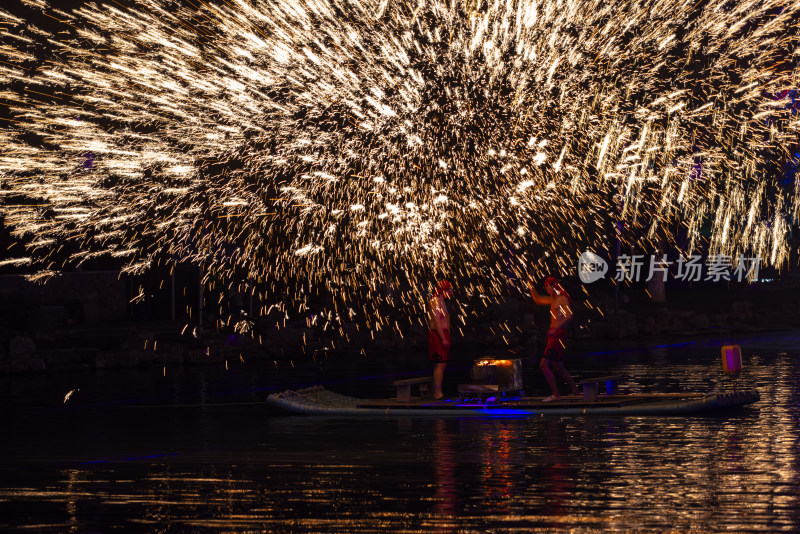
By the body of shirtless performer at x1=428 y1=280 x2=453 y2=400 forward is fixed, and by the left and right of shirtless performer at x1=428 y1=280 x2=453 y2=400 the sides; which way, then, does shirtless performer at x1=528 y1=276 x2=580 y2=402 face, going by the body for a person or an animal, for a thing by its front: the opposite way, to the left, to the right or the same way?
the opposite way

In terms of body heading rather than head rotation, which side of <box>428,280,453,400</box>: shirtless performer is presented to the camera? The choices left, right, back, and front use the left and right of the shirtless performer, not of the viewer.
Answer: right

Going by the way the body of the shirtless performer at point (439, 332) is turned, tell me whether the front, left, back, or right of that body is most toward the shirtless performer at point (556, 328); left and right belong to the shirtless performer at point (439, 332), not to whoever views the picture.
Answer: front

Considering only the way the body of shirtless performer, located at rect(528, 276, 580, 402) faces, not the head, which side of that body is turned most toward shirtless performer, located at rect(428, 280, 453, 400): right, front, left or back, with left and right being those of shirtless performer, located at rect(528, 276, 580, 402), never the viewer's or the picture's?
front

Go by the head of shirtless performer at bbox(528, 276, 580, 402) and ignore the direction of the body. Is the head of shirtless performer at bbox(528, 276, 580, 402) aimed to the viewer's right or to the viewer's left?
to the viewer's left

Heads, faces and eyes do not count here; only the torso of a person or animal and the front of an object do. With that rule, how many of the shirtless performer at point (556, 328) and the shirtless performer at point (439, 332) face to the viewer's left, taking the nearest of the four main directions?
1

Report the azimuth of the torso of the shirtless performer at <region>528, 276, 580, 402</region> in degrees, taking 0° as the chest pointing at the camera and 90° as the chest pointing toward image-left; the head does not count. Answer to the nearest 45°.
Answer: approximately 90°
